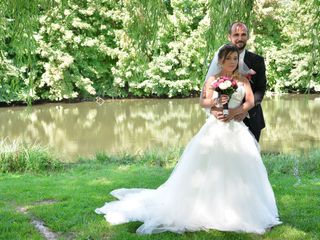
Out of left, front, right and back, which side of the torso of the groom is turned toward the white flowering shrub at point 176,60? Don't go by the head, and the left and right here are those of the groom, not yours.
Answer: back

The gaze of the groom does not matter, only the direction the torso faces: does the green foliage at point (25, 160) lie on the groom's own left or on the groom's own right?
on the groom's own right

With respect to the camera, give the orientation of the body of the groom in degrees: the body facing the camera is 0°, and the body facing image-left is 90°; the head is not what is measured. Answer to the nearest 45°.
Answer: approximately 0°

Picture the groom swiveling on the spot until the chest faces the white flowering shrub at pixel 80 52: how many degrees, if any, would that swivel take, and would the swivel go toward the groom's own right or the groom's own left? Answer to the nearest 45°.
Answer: approximately 135° to the groom's own right

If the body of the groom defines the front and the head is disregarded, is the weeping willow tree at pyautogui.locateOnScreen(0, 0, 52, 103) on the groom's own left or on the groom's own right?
on the groom's own right
